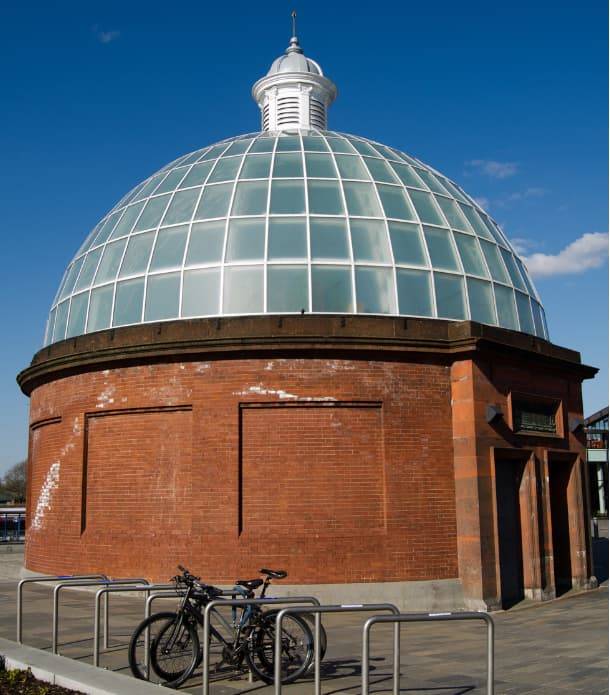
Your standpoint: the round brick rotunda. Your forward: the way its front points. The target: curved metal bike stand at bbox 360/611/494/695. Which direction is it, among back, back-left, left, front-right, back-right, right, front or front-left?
front-right

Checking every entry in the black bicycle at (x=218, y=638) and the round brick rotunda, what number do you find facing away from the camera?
0

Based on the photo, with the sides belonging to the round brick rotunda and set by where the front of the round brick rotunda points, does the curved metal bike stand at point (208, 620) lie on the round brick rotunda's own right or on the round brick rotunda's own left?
on the round brick rotunda's own right

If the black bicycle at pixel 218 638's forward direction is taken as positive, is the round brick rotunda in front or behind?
behind

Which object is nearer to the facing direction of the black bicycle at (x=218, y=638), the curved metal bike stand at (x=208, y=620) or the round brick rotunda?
the curved metal bike stand

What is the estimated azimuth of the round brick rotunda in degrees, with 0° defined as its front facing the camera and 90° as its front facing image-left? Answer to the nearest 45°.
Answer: approximately 315°

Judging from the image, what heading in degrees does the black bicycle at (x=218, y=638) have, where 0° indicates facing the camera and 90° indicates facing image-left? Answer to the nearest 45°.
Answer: approximately 45°
